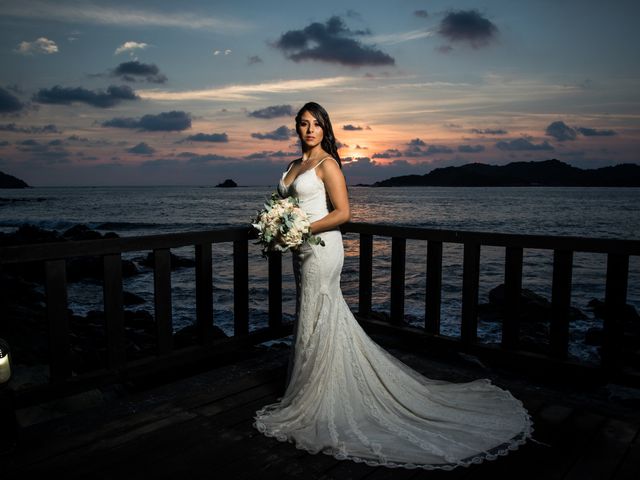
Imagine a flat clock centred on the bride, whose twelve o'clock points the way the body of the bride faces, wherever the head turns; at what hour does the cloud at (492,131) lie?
The cloud is roughly at 5 o'clock from the bride.

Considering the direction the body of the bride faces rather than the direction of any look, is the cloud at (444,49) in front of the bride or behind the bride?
behind

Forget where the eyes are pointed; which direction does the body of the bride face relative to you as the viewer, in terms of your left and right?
facing the viewer and to the left of the viewer

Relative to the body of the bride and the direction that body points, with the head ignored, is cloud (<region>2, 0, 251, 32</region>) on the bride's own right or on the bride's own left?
on the bride's own right

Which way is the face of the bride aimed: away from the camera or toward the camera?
toward the camera

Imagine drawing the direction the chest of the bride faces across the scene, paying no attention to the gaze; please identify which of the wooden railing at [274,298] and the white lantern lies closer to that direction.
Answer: the white lantern

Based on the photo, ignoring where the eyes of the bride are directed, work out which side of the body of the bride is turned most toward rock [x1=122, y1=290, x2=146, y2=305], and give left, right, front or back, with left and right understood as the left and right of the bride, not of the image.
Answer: right

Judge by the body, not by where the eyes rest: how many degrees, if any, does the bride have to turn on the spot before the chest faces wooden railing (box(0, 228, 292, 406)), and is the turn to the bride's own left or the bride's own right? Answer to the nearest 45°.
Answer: approximately 45° to the bride's own right

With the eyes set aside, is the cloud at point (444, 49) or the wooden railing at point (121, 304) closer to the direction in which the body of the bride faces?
the wooden railing

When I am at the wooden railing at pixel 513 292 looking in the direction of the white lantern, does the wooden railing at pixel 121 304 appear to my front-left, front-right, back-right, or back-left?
front-right
